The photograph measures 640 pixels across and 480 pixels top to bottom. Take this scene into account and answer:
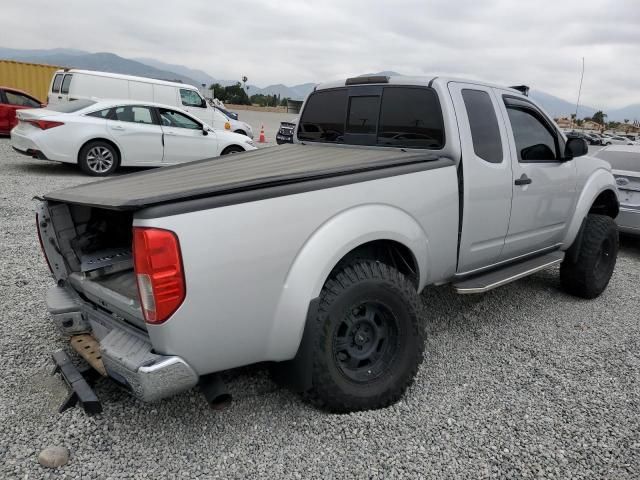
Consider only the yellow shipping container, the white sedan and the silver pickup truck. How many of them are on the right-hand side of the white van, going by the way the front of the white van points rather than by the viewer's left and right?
2

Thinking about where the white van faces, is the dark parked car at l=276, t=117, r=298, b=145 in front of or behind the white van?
in front

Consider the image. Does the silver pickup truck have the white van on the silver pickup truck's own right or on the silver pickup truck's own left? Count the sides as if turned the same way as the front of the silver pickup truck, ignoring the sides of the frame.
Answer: on the silver pickup truck's own left

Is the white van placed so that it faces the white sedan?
no

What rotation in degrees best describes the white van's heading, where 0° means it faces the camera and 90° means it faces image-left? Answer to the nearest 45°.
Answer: approximately 270°

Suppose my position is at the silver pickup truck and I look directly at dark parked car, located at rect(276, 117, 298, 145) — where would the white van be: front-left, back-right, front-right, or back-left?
front-left

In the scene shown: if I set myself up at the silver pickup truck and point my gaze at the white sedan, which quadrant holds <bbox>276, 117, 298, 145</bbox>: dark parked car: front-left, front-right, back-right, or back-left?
front-right

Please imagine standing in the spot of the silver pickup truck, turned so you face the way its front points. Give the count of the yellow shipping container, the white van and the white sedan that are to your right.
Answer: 0

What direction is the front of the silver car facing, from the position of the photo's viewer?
facing away from the viewer

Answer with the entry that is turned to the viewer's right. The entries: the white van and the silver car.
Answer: the white van

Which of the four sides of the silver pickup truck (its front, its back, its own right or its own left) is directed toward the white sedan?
left

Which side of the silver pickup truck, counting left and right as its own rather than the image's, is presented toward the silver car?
front

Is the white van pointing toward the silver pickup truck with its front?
no
